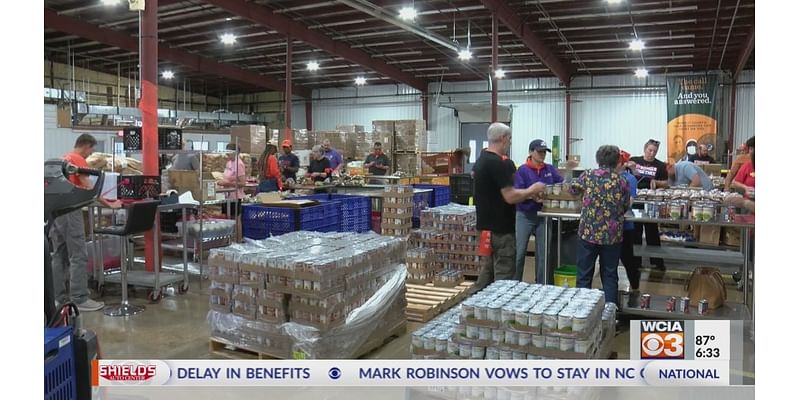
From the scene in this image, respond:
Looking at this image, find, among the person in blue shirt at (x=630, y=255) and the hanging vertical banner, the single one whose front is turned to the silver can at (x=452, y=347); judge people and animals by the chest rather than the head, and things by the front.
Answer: the hanging vertical banner

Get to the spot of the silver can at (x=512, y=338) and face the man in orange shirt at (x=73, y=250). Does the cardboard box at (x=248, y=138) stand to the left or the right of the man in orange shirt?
right

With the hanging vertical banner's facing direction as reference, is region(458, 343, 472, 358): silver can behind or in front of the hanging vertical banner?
in front

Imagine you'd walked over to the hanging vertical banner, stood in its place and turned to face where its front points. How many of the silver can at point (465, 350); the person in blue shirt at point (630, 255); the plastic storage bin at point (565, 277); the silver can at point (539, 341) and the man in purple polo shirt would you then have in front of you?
5

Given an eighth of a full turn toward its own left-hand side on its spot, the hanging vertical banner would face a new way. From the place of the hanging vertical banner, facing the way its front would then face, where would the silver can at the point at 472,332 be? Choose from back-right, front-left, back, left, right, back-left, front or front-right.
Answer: front-right

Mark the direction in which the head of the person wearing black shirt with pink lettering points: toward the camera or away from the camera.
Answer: toward the camera

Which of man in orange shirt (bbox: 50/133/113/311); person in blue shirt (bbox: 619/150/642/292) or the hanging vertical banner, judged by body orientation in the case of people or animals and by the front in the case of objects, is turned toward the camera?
the hanging vertical banner

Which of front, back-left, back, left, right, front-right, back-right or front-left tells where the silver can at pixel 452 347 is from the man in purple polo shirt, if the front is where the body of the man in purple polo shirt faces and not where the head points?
front-right

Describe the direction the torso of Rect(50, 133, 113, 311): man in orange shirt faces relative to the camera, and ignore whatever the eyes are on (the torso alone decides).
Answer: to the viewer's right

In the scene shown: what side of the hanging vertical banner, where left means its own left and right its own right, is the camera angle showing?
front

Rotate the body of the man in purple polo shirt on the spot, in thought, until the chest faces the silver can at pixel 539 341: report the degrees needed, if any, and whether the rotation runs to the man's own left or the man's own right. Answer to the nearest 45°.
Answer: approximately 45° to the man's own right

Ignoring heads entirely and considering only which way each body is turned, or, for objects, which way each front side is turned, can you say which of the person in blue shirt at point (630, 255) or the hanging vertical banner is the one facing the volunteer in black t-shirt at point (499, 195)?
the hanging vertical banner
